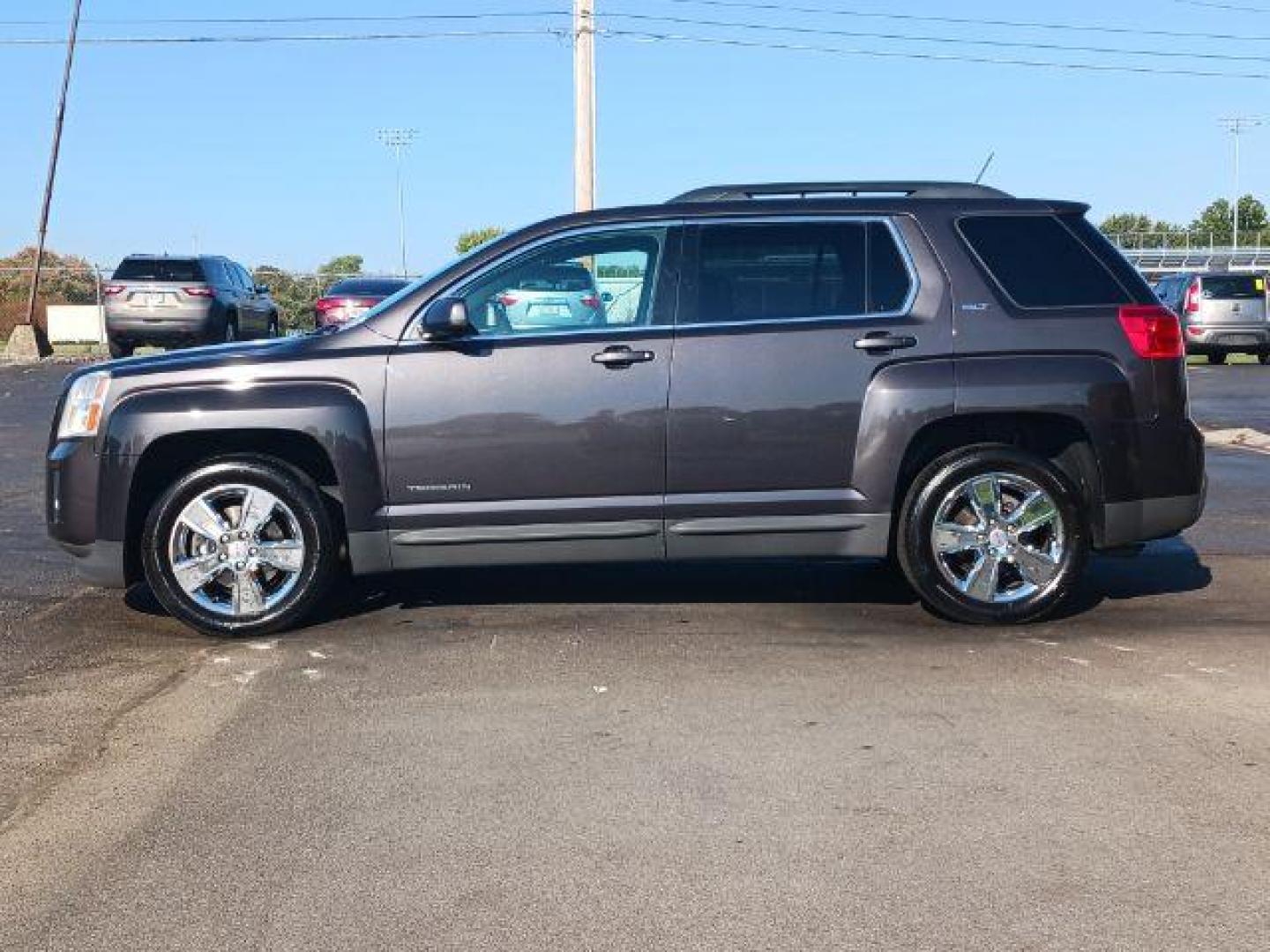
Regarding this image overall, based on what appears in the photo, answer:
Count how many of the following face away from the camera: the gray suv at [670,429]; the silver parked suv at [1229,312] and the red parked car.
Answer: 2

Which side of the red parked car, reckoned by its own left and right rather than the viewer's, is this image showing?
back

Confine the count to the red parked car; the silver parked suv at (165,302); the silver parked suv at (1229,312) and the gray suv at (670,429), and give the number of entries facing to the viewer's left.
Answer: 1

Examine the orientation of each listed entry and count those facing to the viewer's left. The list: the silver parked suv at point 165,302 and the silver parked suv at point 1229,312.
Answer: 0

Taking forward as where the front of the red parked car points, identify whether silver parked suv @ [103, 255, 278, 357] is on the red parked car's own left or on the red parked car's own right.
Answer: on the red parked car's own left

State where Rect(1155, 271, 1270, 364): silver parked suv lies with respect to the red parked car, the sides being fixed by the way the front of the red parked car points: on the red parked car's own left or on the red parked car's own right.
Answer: on the red parked car's own right

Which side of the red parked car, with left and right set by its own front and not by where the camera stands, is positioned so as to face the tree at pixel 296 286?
front

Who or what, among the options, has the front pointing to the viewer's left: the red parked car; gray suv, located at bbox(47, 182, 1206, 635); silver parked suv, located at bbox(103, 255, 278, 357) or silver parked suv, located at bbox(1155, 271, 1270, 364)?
the gray suv

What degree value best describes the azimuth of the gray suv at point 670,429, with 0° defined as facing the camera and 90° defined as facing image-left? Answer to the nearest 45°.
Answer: approximately 90°

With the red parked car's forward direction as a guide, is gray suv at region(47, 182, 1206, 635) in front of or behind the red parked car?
behind

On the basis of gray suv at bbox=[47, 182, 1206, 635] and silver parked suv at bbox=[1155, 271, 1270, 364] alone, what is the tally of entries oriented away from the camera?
1

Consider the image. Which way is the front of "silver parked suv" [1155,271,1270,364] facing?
away from the camera

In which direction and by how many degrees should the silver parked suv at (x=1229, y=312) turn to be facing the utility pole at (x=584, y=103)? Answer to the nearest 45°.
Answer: approximately 135° to its left

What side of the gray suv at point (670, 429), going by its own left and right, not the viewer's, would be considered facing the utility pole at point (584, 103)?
right

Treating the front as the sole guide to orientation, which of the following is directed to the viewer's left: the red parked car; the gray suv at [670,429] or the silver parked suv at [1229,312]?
the gray suv

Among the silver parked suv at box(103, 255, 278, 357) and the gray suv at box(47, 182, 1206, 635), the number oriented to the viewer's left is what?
1

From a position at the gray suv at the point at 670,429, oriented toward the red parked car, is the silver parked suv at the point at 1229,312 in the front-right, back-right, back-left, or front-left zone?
front-right

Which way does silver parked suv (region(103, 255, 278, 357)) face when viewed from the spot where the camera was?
facing away from the viewer and to the right of the viewer

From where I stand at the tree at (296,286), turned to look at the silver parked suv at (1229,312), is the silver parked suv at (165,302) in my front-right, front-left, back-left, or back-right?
front-right

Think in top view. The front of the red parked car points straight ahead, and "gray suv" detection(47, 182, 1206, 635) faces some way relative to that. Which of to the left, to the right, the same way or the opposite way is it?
to the left
